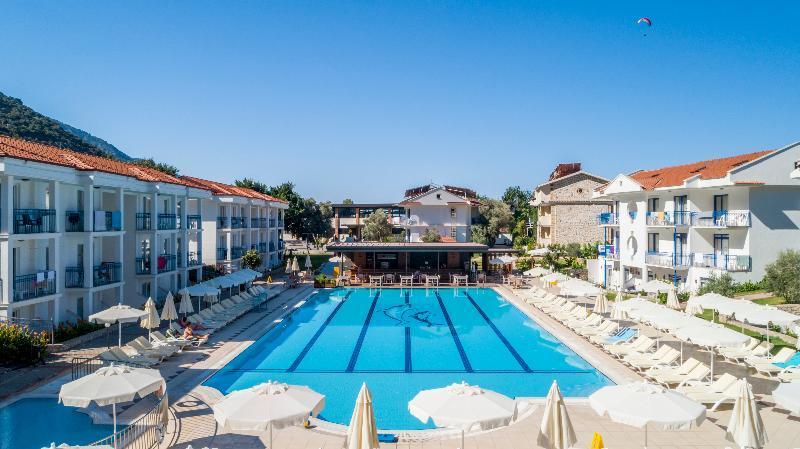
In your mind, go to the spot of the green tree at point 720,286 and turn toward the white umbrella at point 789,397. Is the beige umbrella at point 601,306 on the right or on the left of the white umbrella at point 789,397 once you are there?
right

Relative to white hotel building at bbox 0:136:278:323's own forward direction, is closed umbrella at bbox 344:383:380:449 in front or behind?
in front

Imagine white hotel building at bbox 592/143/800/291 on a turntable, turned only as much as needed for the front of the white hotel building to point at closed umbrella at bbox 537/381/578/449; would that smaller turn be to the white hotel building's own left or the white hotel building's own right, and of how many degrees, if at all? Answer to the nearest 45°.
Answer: approximately 45° to the white hotel building's own left

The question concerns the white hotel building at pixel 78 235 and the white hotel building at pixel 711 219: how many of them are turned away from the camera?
0

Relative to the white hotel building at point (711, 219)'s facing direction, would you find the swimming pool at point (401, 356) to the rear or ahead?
ahead

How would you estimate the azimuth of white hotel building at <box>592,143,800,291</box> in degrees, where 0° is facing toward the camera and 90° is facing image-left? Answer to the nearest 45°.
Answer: approximately 45°

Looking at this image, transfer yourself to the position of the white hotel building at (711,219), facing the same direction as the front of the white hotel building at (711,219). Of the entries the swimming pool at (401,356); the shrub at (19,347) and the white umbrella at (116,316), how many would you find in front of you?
3

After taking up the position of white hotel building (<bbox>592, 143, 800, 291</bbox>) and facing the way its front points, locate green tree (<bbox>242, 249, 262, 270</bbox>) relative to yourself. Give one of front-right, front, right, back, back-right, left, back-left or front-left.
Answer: front-right

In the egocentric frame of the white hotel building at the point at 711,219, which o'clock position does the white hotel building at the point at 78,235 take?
the white hotel building at the point at 78,235 is roughly at 12 o'clock from the white hotel building at the point at 711,219.

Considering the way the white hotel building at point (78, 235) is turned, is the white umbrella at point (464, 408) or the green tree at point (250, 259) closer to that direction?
the white umbrella

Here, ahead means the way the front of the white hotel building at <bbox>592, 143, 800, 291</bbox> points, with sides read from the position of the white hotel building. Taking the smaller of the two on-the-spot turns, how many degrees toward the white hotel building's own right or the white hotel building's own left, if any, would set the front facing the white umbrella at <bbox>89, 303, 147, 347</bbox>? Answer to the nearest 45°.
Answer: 0° — it already faces it

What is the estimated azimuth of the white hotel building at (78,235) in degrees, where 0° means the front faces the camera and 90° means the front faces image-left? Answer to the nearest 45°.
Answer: approximately 315°

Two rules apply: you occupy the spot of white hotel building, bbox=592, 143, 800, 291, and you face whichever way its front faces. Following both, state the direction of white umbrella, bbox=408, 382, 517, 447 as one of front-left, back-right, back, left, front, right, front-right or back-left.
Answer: front-left

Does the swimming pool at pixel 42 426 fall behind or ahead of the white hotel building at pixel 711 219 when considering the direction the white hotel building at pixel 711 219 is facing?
ahead
